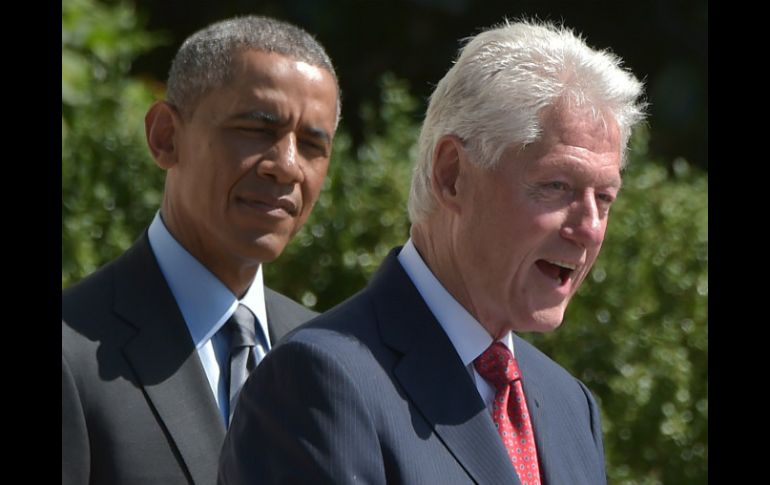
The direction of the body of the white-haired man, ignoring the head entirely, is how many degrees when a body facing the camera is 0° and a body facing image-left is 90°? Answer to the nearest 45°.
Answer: approximately 315°

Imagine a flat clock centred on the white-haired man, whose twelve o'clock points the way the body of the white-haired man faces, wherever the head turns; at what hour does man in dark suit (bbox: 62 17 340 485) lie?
The man in dark suit is roughly at 6 o'clock from the white-haired man.

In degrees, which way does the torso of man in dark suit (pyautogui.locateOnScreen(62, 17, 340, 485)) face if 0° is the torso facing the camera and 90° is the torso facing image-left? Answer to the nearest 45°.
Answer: approximately 315°

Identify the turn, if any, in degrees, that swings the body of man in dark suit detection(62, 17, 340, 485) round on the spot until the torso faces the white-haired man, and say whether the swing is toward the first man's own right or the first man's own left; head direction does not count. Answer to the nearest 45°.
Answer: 0° — they already face them
